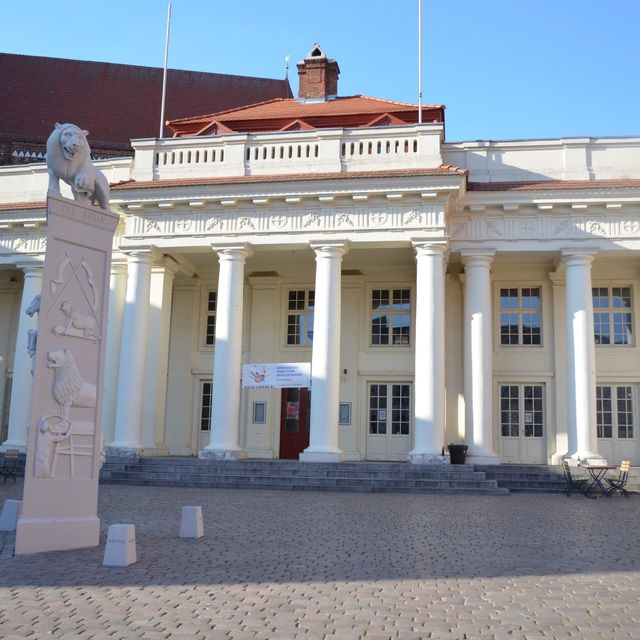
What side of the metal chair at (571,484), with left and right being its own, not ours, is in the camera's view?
right

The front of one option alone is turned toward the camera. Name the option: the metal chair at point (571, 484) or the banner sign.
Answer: the banner sign

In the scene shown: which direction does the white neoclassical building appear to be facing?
toward the camera

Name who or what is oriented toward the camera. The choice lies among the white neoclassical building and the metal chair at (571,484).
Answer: the white neoclassical building

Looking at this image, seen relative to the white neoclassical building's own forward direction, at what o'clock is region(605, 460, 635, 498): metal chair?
The metal chair is roughly at 10 o'clock from the white neoclassical building.

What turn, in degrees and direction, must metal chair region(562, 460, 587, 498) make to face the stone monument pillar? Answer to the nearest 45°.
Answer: approximately 135° to its right

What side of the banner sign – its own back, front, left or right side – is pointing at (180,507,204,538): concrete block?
front

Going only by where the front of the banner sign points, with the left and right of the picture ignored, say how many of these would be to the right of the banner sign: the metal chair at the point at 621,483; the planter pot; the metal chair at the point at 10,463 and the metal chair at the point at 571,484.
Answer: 1

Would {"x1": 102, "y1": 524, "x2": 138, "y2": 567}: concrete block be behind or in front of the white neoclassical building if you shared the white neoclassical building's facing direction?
in front

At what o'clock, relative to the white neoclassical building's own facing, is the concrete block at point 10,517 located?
The concrete block is roughly at 1 o'clock from the white neoclassical building.

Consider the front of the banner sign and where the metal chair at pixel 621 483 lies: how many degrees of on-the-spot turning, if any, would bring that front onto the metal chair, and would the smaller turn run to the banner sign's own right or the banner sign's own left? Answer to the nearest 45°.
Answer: approximately 45° to the banner sign's own left

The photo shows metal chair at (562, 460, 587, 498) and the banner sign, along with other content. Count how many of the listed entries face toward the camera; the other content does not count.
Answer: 1

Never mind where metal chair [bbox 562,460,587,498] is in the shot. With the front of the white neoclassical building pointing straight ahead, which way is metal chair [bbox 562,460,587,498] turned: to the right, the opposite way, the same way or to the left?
to the left

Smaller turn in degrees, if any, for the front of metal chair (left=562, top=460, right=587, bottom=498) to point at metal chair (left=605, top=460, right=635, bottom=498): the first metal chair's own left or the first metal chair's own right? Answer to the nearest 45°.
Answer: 0° — it already faces it

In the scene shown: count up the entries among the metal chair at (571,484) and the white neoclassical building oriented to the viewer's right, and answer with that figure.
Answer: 1

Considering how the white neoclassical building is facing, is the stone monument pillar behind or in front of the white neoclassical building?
in front
